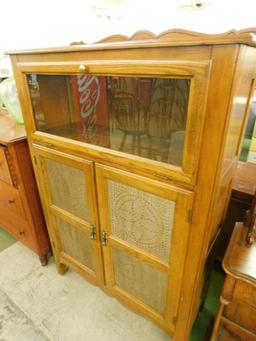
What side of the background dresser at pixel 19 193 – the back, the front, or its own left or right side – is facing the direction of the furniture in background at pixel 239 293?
left

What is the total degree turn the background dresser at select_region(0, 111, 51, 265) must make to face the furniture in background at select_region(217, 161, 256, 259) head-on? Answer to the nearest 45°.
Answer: approximately 90° to its left

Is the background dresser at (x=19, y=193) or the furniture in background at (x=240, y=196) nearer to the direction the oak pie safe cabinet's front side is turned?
the background dresser

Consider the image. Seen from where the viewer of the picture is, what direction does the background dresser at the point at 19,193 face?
facing the viewer and to the left of the viewer

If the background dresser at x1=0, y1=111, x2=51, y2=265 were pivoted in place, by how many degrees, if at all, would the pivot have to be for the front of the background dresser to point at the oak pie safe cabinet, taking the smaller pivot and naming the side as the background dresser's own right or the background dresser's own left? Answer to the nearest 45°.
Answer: approximately 90° to the background dresser's own left

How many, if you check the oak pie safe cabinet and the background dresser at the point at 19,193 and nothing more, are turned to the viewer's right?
0
